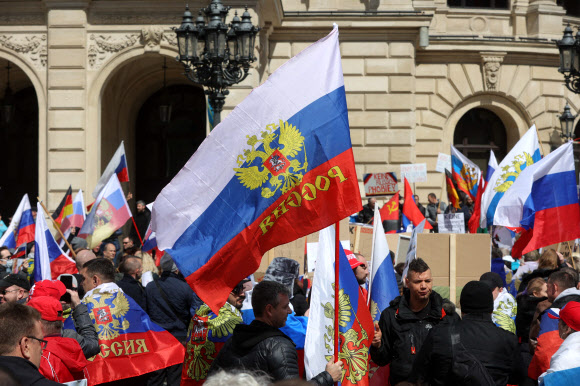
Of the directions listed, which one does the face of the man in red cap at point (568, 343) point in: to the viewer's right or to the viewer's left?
to the viewer's left

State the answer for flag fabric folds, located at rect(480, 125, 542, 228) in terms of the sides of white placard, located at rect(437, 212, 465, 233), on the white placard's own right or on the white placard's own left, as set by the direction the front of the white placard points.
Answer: on the white placard's own left

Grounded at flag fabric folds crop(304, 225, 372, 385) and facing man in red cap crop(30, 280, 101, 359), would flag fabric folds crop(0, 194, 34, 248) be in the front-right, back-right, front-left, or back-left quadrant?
front-right

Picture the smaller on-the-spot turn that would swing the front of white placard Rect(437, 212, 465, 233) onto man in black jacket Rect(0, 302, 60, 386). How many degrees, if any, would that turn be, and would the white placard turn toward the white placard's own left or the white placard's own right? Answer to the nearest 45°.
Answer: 0° — it already faces them

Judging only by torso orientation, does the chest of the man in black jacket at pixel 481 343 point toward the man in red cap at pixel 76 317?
no

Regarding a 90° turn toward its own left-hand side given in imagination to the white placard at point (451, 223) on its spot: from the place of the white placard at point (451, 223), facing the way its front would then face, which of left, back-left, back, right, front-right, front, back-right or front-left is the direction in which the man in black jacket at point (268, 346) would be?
right

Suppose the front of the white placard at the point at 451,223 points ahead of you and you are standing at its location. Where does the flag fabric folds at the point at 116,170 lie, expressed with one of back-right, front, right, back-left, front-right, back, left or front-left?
right

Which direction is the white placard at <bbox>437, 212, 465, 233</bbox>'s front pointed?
toward the camera
